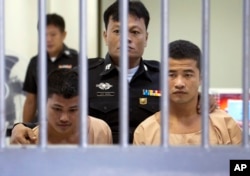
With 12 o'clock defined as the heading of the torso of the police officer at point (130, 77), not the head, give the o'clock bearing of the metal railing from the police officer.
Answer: The metal railing is roughly at 12 o'clock from the police officer.

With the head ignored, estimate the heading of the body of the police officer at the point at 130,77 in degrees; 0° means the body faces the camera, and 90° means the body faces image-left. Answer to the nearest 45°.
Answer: approximately 0°

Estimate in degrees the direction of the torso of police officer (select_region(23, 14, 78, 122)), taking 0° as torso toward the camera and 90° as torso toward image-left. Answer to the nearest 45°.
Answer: approximately 0°

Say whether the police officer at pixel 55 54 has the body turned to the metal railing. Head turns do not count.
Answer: yes
